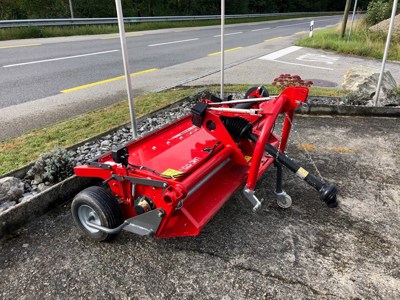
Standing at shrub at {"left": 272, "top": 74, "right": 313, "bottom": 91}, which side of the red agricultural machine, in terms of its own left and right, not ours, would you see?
left

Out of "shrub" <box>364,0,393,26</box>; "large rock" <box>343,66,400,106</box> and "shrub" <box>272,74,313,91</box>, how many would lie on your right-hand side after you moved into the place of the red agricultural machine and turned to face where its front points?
0

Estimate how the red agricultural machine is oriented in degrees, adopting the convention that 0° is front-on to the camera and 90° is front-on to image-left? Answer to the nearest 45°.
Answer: approximately 315°

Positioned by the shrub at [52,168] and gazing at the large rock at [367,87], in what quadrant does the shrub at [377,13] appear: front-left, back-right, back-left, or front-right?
front-left

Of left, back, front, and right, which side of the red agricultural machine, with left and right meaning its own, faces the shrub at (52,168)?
back

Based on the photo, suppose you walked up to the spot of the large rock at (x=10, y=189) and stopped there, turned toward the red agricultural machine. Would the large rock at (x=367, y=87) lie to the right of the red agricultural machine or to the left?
left

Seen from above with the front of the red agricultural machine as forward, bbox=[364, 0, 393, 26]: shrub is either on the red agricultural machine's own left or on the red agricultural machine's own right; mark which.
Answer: on the red agricultural machine's own left

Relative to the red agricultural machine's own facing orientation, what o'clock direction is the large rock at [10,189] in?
The large rock is roughly at 5 o'clock from the red agricultural machine.

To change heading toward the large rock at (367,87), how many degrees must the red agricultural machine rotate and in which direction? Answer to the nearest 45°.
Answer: approximately 90° to its left
